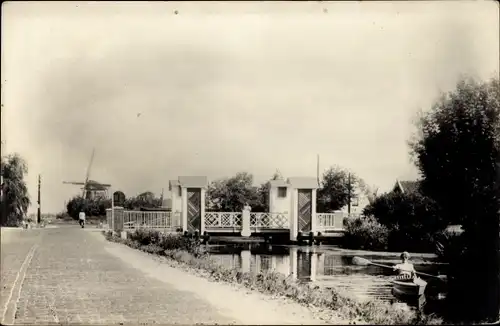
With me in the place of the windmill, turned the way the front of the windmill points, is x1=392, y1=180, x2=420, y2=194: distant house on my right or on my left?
on my left

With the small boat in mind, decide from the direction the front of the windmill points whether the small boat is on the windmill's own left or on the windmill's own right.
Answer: on the windmill's own left

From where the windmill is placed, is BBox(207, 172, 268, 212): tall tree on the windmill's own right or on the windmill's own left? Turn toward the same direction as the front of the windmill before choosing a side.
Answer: on the windmill's own left

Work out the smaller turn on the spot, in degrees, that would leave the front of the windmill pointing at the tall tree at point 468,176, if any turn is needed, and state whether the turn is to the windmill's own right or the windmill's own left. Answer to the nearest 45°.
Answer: approximately 135° to the windmill's own left

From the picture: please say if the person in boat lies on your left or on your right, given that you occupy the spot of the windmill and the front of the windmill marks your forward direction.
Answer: on your left

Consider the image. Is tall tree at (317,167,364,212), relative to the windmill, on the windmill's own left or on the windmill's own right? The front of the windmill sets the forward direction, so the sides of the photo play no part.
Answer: on the windmill's own left

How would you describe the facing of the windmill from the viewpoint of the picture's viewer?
facing the viewer and to the left of the viewer
